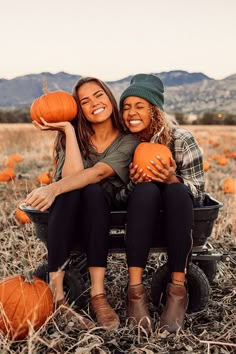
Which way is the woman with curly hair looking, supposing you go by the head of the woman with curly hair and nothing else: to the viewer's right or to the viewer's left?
to the viewer's left

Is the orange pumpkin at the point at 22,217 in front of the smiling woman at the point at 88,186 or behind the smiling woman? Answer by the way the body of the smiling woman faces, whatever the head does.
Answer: behind

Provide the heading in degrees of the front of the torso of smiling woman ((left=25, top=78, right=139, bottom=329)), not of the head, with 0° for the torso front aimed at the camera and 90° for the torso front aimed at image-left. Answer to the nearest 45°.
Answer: approximately 0°
